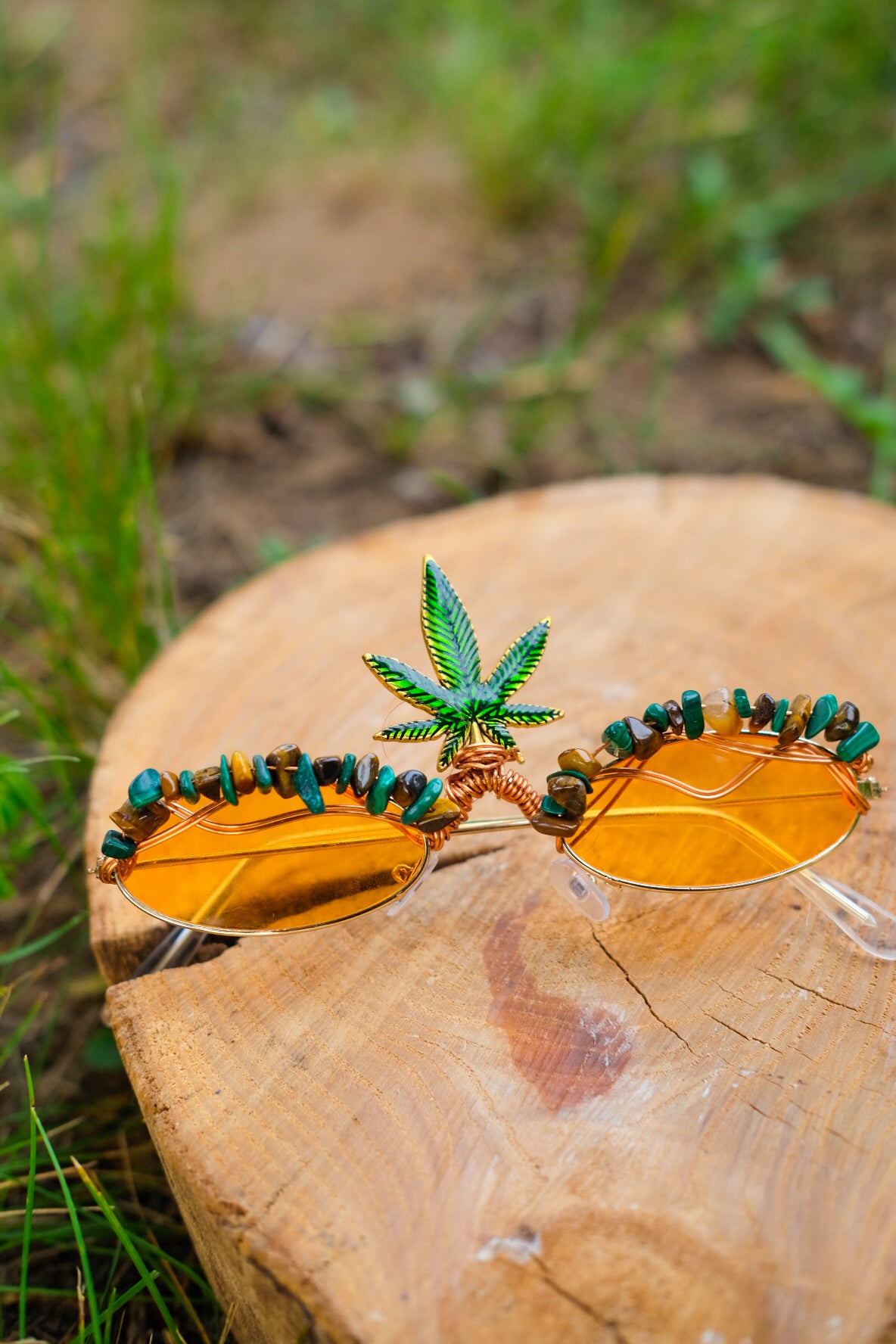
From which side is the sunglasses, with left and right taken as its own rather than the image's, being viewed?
front
